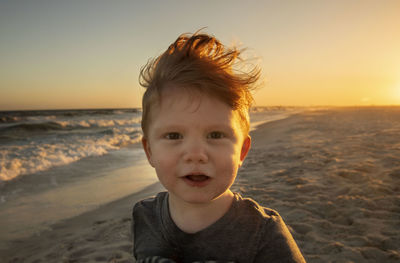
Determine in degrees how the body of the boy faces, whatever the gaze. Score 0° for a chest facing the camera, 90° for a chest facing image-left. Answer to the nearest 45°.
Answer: approximately 0°
